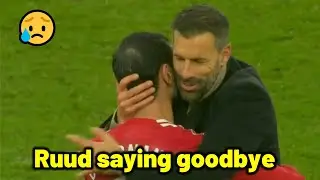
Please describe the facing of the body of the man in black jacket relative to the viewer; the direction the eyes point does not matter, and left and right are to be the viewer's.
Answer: facing the viewer and to the left of the viewer

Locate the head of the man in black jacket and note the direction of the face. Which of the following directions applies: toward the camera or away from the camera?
toward the camera

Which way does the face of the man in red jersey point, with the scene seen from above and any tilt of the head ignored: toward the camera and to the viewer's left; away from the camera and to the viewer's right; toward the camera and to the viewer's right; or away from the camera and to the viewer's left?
away from the camera and to the viewer's right

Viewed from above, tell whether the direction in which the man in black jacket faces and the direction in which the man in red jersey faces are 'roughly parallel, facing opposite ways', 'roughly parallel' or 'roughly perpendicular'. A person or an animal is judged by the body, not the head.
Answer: roughly parallel, facing opposite ways

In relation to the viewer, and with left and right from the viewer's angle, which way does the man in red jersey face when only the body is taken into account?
facing away from the viewer and to the right of the viewer
